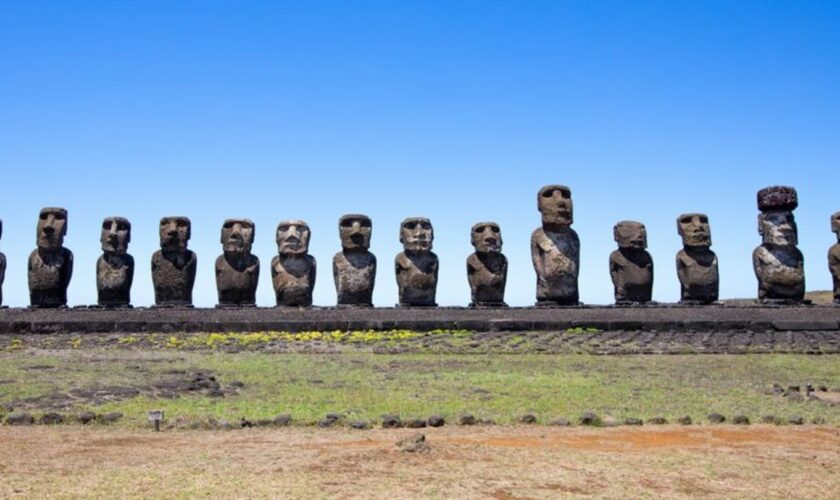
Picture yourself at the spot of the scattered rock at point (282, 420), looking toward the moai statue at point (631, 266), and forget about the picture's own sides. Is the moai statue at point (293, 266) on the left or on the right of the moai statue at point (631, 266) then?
left

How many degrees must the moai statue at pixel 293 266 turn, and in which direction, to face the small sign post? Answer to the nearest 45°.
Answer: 0° — it already faces it

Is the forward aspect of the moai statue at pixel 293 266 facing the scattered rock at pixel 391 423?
yes

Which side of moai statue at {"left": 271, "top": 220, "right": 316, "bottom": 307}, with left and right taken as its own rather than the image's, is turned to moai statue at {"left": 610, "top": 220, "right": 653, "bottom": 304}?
left

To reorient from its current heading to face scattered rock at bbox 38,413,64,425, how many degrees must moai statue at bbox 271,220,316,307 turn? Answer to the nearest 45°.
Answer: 0° — it already faces it

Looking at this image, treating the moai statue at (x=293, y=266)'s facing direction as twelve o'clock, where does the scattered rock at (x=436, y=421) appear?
The scattered rock is roughly at 12 o'clock from the moai statue.

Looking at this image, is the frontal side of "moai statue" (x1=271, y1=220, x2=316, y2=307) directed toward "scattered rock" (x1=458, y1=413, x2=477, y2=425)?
yes

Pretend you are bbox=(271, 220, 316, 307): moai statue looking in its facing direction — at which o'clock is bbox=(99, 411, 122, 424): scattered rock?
The scattered rock is roughly at 12 o'clock from the moai statue.

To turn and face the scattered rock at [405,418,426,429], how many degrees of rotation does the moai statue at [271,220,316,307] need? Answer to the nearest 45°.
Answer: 0° — it already faces it

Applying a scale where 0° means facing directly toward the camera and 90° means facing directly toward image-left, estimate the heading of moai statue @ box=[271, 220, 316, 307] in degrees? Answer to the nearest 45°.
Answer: approximately 0°

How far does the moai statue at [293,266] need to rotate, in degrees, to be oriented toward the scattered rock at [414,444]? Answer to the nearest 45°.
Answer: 0° — it already faces it
